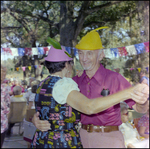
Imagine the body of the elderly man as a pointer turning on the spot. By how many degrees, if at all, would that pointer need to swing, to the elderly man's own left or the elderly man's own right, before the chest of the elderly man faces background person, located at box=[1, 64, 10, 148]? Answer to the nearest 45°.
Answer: approximately 90° to the elderly man's own right

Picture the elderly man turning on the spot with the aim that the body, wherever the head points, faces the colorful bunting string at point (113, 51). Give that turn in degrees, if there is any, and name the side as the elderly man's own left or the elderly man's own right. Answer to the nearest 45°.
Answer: approximately 135° to the elderly man's own right

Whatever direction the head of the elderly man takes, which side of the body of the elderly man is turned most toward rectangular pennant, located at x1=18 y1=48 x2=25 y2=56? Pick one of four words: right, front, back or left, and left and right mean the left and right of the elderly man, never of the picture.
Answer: right

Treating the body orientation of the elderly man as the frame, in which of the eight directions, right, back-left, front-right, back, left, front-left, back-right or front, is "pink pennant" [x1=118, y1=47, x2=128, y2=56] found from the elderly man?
back-right

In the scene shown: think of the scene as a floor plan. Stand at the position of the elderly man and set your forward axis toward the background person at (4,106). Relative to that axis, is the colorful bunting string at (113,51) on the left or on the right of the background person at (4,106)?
right

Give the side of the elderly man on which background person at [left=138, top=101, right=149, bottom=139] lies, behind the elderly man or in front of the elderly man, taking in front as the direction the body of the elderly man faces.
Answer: behind

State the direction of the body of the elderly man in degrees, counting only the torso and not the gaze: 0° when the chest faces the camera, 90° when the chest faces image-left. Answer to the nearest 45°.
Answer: approximately 45°
